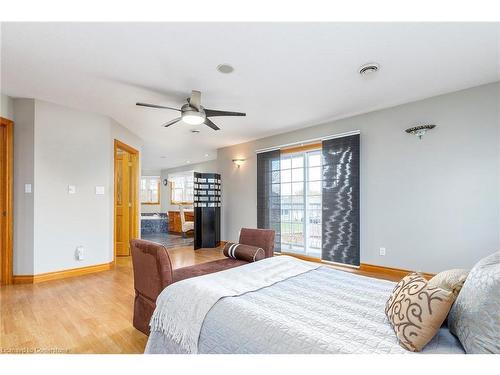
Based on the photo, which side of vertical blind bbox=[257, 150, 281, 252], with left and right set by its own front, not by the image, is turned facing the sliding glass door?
left

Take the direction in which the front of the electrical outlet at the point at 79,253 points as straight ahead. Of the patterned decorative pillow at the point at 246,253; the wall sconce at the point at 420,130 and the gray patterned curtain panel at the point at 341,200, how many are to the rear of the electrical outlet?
0

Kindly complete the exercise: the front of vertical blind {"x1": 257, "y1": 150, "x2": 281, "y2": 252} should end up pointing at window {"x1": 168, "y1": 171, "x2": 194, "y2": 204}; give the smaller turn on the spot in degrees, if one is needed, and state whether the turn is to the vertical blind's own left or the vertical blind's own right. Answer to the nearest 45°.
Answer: approximately 90° to the vertical blind's own right

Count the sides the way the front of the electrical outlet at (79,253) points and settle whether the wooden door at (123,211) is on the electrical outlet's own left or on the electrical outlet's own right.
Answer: on the electrical outlet's own left

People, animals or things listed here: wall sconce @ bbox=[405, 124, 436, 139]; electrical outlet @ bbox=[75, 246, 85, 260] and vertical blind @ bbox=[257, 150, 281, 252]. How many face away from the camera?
0

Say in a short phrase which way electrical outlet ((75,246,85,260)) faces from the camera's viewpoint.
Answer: facing the viewer and to the right of the viewer

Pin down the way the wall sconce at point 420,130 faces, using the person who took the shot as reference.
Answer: facing the viewer and to the left of the viewer

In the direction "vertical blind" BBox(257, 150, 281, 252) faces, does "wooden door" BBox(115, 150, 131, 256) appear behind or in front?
in front

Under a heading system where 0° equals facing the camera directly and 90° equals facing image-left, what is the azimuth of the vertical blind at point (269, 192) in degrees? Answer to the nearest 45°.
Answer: approximately 45°

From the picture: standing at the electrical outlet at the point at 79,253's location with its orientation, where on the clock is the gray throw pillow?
The gray throw pillow is roughly at 1 o'clock from the electrical outlet.

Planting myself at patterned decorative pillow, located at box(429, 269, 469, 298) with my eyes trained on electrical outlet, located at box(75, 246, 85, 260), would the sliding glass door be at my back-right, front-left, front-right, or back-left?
front-right

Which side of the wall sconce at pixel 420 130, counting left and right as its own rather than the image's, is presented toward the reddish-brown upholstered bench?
front

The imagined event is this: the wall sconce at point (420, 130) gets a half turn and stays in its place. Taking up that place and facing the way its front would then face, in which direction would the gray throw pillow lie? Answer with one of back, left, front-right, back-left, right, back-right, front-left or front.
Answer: back-right
